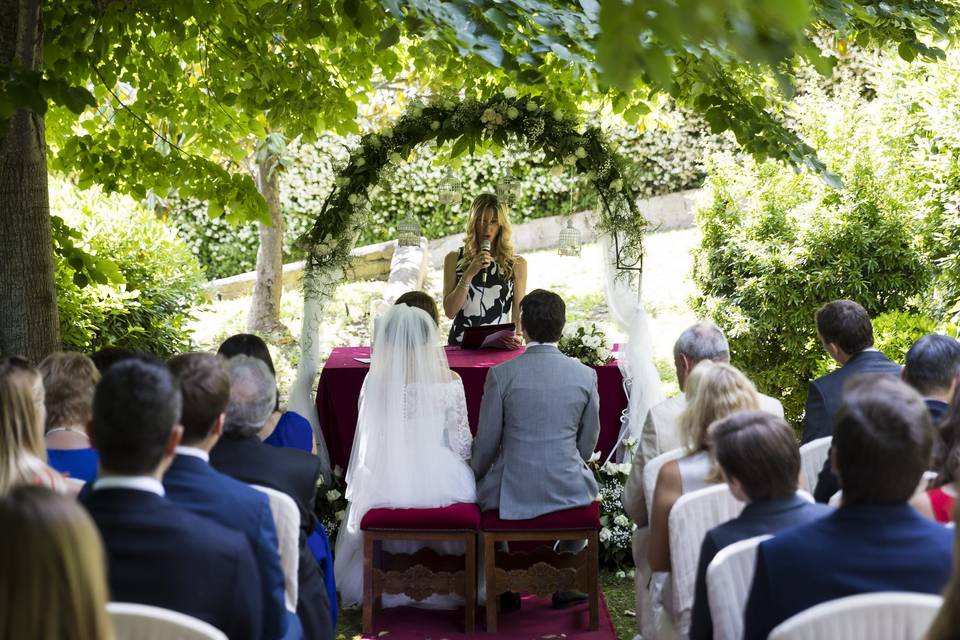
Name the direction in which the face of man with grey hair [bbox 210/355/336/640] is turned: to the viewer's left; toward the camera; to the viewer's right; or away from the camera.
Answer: away from the camera

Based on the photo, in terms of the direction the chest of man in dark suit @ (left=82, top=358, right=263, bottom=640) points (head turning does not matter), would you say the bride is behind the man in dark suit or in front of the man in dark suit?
in front

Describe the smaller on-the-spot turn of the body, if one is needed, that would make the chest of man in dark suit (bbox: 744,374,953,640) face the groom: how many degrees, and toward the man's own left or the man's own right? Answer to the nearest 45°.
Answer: approximately 45° to the man's own left

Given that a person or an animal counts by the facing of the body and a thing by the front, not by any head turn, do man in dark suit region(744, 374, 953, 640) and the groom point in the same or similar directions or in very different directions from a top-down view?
same or similar directions

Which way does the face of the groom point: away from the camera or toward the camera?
away from the camera

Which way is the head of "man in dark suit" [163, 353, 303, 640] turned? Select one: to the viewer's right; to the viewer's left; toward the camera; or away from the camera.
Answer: away from the camera

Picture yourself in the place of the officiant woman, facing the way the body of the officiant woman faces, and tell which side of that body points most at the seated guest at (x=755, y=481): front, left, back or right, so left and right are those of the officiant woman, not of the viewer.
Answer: front

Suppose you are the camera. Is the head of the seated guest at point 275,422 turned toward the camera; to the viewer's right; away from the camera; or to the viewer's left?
away from the camera

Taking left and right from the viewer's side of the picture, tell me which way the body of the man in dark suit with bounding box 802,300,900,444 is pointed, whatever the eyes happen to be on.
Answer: facing away from the viewer and to the left of the viewer

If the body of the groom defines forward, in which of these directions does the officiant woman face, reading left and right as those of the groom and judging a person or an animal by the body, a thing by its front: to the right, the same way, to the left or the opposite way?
the opposite way

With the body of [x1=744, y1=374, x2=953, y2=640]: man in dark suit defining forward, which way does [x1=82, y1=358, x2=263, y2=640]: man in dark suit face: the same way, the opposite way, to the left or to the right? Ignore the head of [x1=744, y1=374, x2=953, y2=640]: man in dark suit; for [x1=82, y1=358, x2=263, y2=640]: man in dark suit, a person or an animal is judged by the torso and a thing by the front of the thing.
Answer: the same way

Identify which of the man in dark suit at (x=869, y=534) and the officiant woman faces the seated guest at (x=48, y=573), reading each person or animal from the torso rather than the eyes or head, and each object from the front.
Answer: the officiant woman

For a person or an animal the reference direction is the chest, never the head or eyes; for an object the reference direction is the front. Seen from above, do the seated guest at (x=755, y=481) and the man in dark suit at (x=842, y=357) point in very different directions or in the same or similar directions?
same or similar directions

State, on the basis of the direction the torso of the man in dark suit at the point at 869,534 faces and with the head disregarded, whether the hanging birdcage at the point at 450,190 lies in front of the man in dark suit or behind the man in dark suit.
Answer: in front

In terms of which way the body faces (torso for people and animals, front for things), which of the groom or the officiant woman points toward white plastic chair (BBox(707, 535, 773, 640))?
the officiant woman

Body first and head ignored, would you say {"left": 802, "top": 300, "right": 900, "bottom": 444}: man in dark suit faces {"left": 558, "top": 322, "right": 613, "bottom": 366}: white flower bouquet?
yes

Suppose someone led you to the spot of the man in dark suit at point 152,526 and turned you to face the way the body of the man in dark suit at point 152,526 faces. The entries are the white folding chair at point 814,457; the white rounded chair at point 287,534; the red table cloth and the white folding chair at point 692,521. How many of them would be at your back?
0

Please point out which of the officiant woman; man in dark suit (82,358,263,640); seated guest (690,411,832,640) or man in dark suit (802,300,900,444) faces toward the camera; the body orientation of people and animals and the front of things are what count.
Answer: the officiant woman

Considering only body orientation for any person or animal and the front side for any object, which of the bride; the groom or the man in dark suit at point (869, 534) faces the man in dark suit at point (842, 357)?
the man in dark suit at point (869, 534)

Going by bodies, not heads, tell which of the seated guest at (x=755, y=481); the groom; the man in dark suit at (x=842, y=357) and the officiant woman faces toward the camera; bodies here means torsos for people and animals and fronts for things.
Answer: the officiant woman

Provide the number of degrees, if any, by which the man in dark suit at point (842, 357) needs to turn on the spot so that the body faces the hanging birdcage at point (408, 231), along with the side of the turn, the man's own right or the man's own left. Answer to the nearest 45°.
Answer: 0° — they already face it

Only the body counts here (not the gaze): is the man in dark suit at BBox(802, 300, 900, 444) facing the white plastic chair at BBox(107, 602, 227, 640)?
no

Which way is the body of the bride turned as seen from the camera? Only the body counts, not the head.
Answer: away from the camera

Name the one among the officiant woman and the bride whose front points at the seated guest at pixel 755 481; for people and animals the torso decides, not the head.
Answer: the officiant woman
